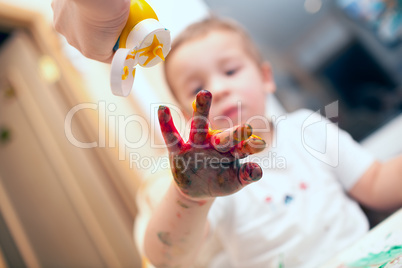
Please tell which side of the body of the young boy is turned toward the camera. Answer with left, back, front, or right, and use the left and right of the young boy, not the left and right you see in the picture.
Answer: front

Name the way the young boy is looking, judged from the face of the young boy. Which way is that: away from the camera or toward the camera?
toward the camera
